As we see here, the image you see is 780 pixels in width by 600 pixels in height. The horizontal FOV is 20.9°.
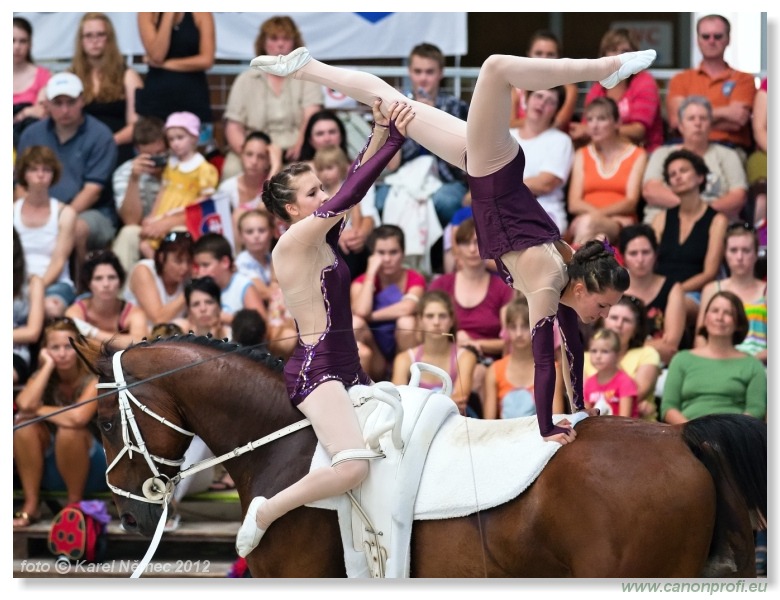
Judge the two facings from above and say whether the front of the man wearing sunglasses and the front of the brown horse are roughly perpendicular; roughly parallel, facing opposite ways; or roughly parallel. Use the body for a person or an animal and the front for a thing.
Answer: roughly perpendicular

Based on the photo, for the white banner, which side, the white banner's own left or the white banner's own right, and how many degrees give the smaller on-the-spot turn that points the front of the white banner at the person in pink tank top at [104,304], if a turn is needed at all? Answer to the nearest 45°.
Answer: approximately 45° to the white banner's own right

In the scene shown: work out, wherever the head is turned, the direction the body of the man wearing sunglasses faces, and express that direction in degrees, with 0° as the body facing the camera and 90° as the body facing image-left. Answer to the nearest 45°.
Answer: approximately 0°

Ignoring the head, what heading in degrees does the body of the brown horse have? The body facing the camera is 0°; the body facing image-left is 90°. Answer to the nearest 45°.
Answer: approximately 90°

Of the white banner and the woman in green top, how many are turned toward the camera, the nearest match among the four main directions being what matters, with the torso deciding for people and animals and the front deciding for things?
2

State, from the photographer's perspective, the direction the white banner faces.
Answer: facing the viewer
